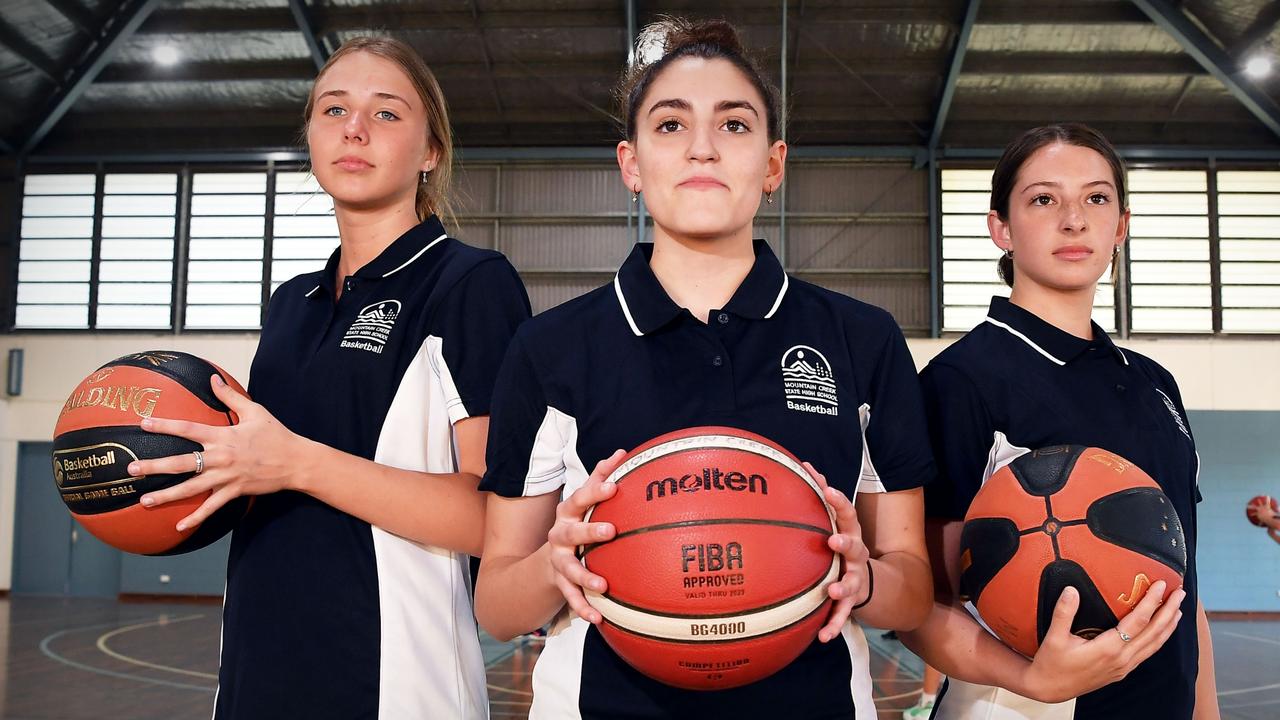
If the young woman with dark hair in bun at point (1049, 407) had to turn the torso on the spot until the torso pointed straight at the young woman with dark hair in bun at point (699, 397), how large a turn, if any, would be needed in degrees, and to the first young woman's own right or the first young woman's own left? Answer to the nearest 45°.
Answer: approximately 90° to the first young woman's own right

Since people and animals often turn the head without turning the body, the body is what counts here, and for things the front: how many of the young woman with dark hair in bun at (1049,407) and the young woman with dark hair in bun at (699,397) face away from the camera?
0

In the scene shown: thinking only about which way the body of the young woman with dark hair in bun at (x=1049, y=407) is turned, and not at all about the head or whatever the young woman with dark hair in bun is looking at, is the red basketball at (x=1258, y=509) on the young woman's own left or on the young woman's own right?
on the young woman's own left

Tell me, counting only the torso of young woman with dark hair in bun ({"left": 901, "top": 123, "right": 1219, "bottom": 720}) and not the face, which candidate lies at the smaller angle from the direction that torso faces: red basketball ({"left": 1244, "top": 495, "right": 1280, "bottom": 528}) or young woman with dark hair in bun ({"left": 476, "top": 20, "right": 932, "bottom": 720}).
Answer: the young woman with dark hair in bun

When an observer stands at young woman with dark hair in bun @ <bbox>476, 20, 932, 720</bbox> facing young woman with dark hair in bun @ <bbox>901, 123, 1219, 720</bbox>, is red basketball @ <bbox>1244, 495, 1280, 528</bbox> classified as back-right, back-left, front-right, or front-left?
front-left

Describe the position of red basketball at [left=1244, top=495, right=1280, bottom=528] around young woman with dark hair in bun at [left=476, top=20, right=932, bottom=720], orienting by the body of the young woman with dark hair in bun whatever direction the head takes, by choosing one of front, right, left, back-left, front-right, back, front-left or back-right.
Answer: back-left

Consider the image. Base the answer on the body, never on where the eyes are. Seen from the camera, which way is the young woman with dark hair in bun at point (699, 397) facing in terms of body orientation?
toward the camera

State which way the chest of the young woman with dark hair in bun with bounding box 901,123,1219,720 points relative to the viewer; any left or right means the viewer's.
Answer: facing the viewer and to the right of the viewer
